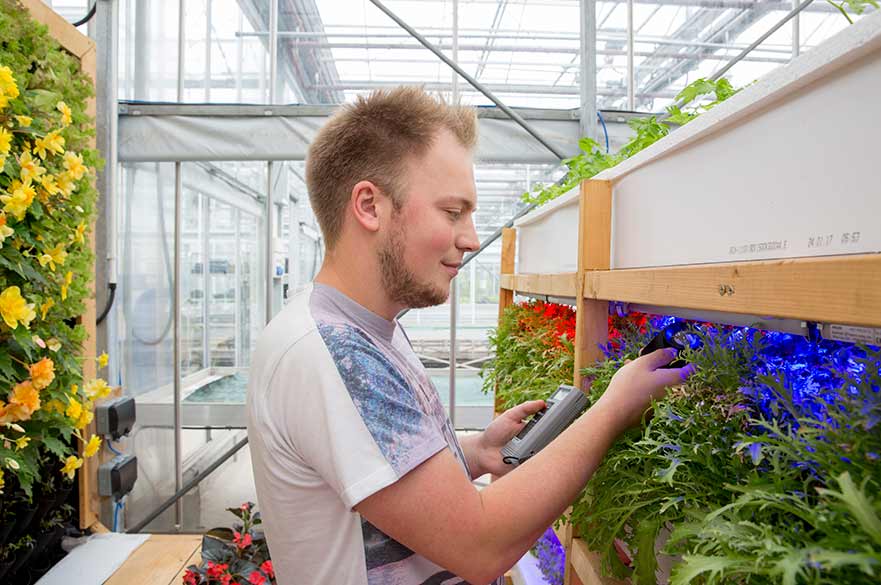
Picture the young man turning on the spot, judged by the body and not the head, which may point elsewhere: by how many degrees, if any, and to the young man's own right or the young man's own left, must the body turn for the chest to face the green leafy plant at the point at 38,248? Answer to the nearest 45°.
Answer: approximately 135° to the young man's own left

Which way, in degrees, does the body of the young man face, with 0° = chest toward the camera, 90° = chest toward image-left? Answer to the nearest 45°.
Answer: approximately 270°

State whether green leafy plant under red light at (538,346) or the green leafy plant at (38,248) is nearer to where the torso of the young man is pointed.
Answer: the green leafy plant under red light

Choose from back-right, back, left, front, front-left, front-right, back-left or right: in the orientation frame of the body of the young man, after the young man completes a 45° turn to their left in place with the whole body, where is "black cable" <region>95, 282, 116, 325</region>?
left

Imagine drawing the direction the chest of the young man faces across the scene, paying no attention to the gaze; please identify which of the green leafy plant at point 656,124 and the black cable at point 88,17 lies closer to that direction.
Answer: the green leafy plant

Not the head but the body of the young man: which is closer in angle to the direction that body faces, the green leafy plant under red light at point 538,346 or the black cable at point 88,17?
the green leafy plant under red light

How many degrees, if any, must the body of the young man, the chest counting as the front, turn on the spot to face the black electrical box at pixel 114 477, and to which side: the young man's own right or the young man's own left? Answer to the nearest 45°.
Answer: approximately 135° to the young man's own left

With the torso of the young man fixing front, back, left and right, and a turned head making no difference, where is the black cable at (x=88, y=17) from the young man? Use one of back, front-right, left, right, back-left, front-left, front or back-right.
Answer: back-left

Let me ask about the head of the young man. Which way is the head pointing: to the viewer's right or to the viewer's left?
to the viewer's right
